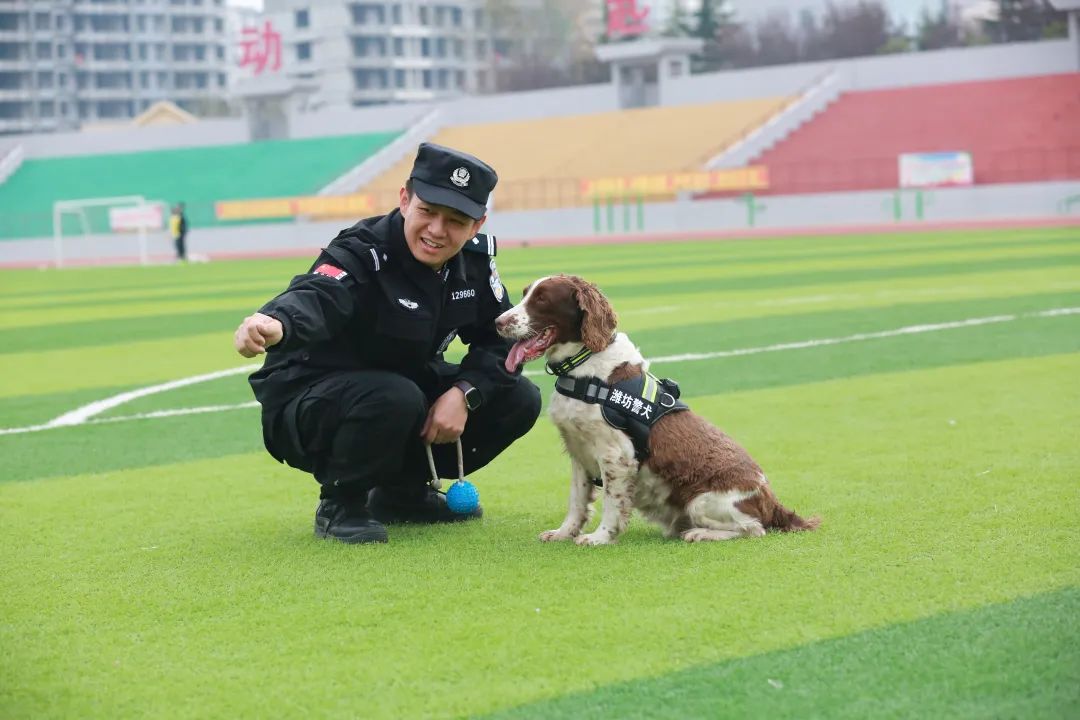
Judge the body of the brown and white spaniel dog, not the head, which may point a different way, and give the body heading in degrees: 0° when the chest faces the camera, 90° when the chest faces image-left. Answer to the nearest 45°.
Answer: approximately 90°

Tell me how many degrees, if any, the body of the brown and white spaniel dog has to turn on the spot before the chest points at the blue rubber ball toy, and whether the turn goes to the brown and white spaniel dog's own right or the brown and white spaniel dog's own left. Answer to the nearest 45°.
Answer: approximately 45° to the brown and white spaniel dog's own right
